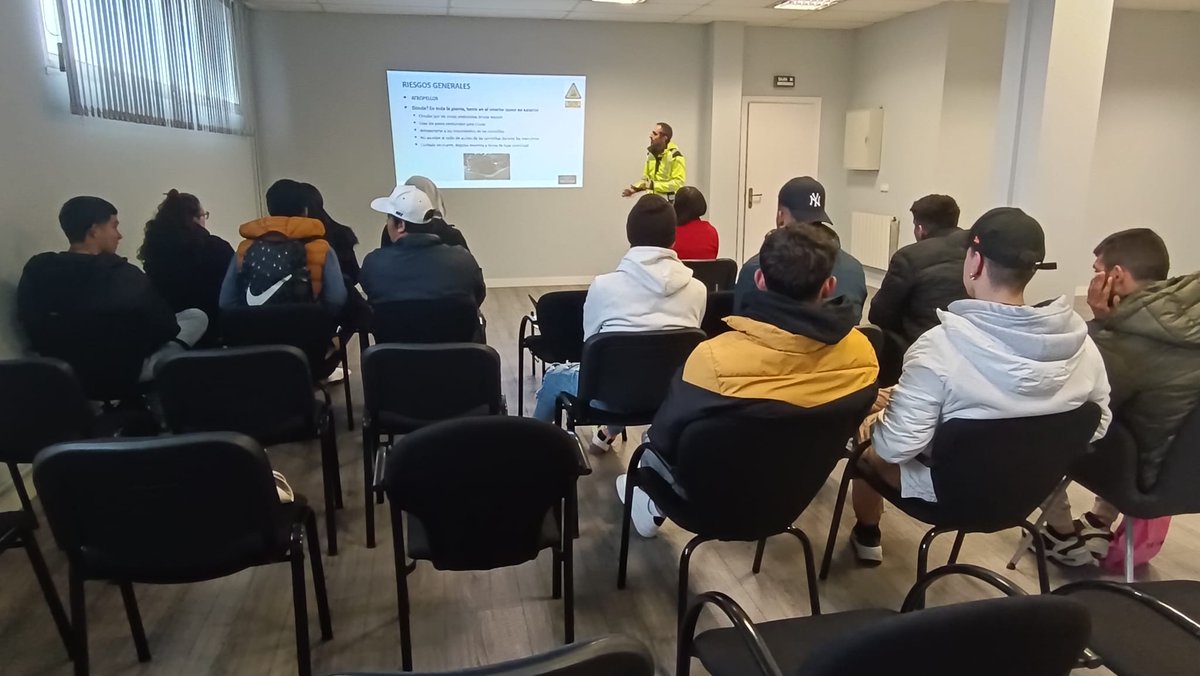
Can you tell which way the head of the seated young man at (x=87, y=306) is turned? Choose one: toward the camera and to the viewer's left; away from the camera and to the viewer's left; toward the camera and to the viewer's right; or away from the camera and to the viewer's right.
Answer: away from the camera and to the viewer's right

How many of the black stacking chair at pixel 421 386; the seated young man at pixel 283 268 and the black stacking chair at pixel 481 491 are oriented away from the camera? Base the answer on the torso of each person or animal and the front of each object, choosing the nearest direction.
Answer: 3

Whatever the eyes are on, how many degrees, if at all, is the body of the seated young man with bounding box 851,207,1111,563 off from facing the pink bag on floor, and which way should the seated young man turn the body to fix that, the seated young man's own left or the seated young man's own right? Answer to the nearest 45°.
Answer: approximately 90° to the seated young man's own right

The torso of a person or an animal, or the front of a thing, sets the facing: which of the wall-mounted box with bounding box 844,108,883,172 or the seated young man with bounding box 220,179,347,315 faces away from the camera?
the seated young man

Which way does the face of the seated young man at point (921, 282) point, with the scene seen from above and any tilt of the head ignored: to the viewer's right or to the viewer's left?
to the viewer's left

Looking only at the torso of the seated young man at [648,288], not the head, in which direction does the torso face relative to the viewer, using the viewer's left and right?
facing away from the viewer and to the left of the viewer

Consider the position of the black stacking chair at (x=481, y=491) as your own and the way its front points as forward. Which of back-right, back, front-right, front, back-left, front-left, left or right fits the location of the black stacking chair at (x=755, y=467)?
right

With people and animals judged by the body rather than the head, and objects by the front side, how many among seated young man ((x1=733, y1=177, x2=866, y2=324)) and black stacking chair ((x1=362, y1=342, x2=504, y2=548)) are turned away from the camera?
2

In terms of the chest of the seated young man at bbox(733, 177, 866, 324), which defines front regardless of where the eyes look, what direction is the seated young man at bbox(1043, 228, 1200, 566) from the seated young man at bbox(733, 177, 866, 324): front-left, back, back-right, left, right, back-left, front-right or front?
back-right

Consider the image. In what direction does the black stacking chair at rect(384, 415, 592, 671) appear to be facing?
away from the camera

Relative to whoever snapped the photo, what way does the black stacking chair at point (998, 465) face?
facing away from the viewer and to the left of the viewer

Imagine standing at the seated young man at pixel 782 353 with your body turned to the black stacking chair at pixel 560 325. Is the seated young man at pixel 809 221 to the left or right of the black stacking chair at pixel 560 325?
right

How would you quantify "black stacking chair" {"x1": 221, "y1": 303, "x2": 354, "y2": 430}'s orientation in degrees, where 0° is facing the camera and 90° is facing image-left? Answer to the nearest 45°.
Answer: approximately 225°

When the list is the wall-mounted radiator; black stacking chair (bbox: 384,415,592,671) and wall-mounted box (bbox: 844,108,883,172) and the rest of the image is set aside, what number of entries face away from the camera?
1

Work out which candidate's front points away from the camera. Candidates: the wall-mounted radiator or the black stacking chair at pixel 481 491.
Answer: the black stacking chair

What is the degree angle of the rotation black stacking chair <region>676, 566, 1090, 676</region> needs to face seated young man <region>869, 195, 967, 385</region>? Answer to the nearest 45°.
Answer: approximately 45° to its right

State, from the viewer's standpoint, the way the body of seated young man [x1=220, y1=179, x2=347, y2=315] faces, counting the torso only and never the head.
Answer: away from the camera

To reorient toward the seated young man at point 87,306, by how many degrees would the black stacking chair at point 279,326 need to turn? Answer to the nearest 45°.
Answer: approximately 135° to its left

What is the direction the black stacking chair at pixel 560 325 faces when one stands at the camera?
facing away from the viewer and to the left of the viewer
